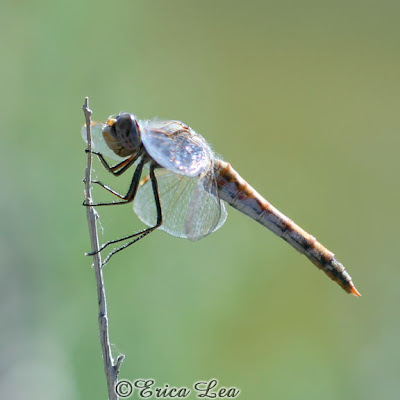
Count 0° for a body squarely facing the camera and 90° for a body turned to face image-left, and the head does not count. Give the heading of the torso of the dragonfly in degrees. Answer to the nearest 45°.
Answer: approximately 90°
